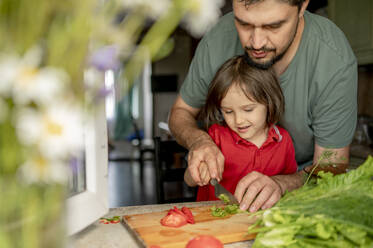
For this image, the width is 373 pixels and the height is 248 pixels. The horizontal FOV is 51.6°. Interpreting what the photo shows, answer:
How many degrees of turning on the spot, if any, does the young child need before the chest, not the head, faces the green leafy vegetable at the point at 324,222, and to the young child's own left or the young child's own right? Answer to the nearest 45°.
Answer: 0° — they already face it

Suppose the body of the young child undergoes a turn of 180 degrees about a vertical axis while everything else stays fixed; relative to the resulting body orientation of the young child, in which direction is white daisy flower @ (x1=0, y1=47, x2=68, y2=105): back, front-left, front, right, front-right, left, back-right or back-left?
back

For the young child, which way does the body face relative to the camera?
toward the camera

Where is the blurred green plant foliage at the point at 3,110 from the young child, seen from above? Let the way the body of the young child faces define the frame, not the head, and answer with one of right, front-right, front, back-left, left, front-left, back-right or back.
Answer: front

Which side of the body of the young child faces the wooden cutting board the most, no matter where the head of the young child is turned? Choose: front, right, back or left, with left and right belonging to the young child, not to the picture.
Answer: front

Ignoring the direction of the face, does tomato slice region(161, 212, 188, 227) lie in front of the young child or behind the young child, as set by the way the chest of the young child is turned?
in front

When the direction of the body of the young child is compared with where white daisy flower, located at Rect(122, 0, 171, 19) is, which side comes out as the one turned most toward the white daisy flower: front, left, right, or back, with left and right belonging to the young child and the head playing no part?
front

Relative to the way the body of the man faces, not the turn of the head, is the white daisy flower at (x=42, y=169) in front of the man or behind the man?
in front

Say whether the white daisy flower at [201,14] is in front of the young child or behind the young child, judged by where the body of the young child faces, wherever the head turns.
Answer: in front

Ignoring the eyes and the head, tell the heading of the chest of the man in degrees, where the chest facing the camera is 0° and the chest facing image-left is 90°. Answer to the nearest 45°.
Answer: approximately 45°

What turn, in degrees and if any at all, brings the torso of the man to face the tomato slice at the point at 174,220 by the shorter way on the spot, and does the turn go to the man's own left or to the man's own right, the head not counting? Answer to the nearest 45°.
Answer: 0° — they already face it
